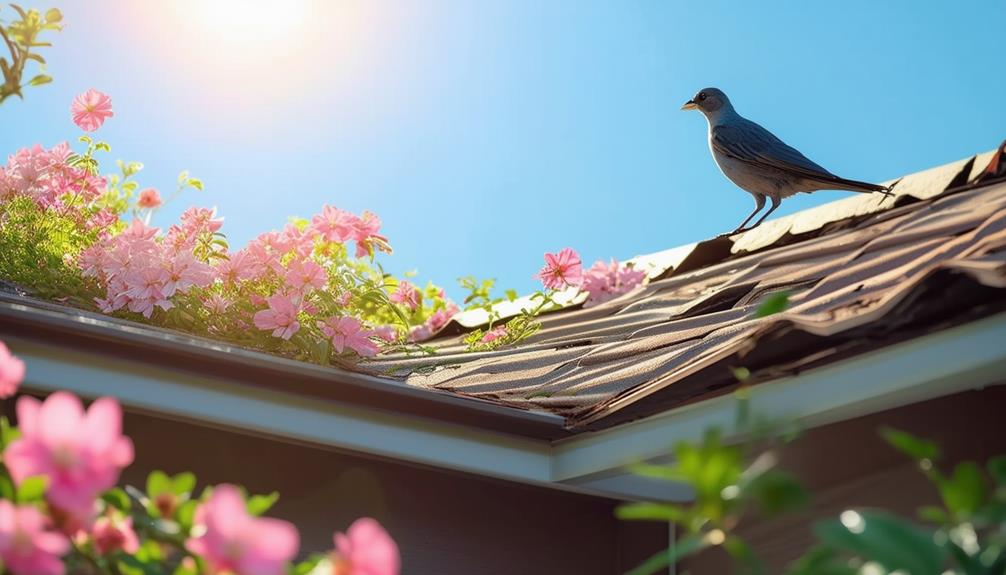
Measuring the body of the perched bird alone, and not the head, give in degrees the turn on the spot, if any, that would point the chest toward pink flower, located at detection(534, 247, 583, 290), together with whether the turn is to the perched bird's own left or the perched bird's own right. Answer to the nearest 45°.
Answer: approximately 45° to the perched bird's own left

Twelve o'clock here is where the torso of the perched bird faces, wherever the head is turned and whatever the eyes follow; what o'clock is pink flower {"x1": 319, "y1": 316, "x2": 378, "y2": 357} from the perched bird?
The pink flower is roughly at 10 o'clock from the perched bird.

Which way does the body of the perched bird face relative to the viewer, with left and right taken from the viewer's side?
facing to the left of the viewer

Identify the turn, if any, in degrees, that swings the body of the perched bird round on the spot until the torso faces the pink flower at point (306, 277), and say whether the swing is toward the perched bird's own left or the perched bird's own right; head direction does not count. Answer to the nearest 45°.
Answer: approximately 45° to the perched bird's own left

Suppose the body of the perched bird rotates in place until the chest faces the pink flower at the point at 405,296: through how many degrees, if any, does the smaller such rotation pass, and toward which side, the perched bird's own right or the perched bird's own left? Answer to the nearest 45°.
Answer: approximately 45° to the perched bird's own left

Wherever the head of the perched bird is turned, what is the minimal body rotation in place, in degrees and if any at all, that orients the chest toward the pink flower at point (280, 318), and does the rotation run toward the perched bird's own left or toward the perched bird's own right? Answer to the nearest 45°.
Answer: approximately 45° to the perched bird's own left

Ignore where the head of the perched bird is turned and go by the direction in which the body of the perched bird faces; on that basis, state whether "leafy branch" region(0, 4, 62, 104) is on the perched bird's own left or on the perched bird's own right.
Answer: on the perched bird's own left

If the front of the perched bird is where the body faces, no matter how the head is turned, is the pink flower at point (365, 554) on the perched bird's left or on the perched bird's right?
on the perched bird's left

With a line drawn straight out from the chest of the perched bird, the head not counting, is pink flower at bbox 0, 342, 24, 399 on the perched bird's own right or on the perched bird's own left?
on the perched bird's own left
